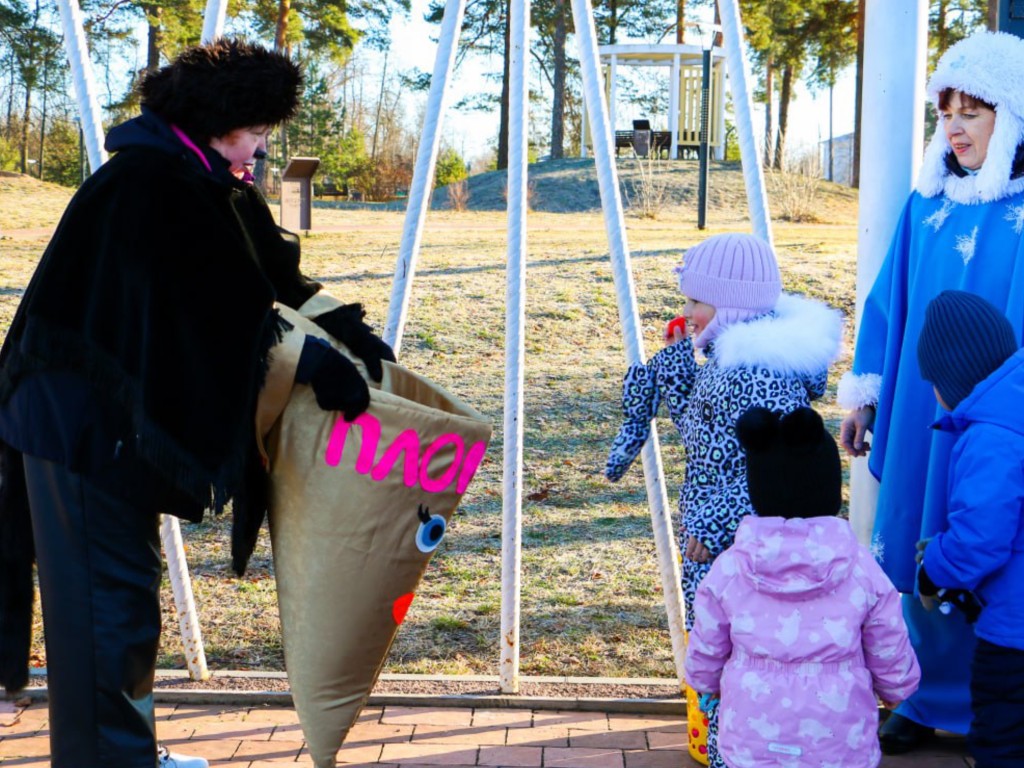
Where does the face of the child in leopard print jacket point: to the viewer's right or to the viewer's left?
to the viewer's left

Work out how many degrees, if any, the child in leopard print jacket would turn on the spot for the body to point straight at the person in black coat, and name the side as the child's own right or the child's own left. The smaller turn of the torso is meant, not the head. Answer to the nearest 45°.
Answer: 0° — they already face them

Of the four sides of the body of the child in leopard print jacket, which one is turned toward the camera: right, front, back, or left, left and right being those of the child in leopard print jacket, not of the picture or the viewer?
left

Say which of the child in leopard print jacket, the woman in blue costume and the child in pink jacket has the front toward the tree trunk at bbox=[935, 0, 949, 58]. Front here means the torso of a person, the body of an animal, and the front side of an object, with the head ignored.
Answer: the child in pink jacket

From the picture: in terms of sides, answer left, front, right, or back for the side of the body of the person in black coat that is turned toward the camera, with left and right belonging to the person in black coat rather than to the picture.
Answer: right

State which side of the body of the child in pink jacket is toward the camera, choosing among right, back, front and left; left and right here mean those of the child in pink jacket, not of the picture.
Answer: back

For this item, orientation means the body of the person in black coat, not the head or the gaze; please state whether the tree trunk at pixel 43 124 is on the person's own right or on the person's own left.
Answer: on the person's own left

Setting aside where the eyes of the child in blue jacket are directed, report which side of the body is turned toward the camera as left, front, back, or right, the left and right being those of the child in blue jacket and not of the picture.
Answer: left

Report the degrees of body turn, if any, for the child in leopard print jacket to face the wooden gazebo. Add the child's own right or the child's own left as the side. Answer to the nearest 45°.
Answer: approximately 90° to the child's own right

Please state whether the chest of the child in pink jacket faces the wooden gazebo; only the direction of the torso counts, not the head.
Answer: yes

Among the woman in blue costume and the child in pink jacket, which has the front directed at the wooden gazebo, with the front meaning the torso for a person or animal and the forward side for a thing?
the child in pink jacket

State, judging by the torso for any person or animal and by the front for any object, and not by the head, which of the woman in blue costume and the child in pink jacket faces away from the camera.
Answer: the child in pink jacket
